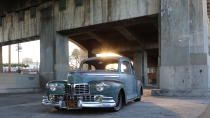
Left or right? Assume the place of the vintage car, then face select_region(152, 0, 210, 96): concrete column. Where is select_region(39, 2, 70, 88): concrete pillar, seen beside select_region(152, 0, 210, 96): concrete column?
left

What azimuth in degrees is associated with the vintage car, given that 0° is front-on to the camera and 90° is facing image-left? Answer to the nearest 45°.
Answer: approximately 45°

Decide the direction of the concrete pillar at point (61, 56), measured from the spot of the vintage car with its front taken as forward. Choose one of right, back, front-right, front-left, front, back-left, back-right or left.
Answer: back-right

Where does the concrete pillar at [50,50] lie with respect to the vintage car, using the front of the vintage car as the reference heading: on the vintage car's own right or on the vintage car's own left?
on the vintage car's own right

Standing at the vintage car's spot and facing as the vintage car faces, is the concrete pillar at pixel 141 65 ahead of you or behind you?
behind

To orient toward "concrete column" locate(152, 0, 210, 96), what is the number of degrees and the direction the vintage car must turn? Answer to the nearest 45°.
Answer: approximately 180°
